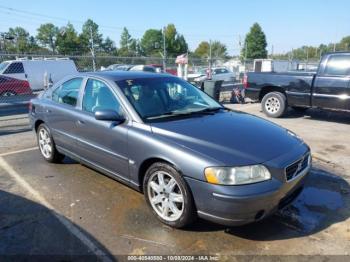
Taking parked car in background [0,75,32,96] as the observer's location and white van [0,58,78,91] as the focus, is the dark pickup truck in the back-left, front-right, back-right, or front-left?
back-right

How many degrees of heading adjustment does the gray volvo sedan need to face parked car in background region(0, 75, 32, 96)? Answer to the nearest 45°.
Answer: approximately 180°

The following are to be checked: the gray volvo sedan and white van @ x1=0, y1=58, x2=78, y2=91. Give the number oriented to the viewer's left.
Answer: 1

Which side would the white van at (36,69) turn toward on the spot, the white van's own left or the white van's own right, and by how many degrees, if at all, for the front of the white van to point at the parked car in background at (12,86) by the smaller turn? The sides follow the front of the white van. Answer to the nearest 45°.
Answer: approximately 45° to the white van's own left

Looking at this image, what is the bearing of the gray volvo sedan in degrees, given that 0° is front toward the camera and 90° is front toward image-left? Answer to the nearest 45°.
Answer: approximately 315°

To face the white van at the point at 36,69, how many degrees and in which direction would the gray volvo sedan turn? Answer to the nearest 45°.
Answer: approximately 180°

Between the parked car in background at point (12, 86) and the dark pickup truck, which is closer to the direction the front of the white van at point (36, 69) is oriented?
the parked car in background

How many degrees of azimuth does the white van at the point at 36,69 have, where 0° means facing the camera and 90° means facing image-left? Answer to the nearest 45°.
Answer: approximately 90°

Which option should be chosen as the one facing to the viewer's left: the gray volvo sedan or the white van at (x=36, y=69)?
the white van

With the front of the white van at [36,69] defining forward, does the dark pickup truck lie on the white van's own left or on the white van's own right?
on the white van's own left

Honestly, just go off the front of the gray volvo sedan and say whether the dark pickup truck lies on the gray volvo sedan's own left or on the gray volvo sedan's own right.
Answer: on the gray volvo sedan's own left
